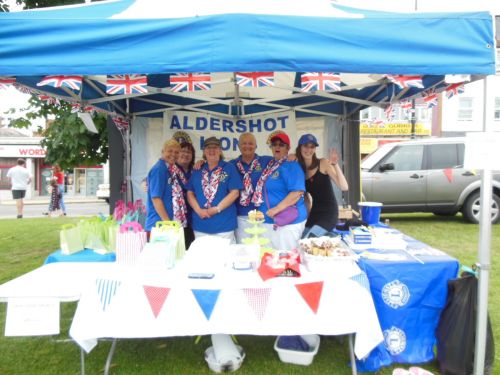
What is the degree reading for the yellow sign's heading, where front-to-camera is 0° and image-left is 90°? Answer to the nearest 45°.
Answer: approximately 0°

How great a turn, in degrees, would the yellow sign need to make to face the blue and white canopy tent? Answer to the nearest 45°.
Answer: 0° — it already faces it

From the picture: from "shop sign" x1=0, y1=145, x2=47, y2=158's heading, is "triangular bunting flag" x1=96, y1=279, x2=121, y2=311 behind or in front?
in front

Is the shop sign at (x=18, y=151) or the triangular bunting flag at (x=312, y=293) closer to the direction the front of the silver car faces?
the shop sign

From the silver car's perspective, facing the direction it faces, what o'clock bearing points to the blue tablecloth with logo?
The blue tablecloth with logo is roughly at 9 o'clock from the silver car.

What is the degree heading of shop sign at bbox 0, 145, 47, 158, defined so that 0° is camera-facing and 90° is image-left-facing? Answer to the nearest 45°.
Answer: approximately 0°

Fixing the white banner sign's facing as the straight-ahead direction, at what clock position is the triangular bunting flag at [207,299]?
The triangular bunting flag is roughly at 12 o'clock from the white banner sign.

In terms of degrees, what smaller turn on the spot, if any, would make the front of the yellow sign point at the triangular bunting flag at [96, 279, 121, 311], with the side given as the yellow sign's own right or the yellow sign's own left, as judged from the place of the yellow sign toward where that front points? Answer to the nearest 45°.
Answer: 0° — it already faces it

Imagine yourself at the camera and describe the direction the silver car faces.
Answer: facing to the left of the viewer

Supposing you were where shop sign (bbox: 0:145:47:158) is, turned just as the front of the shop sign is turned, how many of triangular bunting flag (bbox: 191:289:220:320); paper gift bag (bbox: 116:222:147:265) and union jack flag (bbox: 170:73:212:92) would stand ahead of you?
3

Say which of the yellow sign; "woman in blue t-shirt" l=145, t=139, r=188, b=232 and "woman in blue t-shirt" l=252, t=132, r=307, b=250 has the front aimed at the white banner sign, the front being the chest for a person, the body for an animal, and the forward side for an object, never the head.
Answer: the yellow sign
